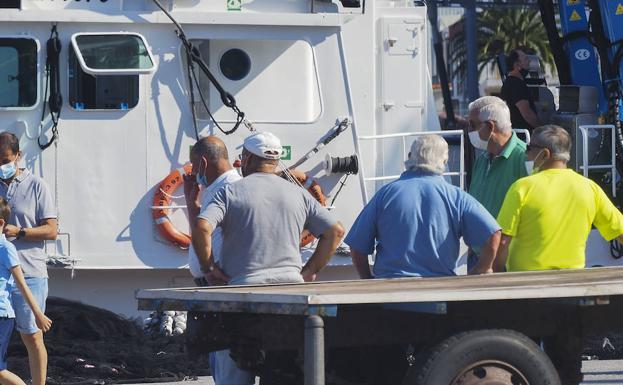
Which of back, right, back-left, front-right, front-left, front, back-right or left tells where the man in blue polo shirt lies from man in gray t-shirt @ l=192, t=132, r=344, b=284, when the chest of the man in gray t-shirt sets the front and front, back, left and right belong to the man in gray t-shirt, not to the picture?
right

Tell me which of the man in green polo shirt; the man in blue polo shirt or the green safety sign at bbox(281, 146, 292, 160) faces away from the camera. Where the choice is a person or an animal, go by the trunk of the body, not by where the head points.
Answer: the man in blue polo shirt

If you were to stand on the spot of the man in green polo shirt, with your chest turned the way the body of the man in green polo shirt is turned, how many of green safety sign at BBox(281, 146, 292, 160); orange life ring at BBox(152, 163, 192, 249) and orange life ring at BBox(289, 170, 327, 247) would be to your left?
0

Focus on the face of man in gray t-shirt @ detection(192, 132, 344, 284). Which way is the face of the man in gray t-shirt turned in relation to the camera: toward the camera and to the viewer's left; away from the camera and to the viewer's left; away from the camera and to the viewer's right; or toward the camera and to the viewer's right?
away from the camera and to the viewer's left

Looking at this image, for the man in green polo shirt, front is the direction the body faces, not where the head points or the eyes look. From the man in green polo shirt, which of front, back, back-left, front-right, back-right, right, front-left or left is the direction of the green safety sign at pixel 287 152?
right

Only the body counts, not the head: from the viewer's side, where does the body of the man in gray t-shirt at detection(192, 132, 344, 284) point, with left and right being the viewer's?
facing away from the viewer

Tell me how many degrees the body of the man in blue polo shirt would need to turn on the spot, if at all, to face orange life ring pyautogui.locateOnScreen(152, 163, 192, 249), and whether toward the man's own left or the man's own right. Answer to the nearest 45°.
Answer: approximately 45° to the man's own left

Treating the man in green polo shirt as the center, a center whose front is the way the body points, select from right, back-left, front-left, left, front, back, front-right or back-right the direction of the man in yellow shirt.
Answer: left

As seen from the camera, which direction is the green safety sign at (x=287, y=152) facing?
toward the camera

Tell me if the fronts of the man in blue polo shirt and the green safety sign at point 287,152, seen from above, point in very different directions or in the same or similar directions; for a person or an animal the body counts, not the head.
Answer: very different directions

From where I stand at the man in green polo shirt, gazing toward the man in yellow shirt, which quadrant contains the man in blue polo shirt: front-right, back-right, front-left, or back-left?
front-right

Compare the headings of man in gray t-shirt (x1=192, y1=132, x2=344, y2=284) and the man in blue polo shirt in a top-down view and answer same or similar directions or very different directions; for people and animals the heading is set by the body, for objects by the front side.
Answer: same or similar directions

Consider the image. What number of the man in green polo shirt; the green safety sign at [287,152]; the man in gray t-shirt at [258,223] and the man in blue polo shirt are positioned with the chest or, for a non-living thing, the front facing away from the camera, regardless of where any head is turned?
2

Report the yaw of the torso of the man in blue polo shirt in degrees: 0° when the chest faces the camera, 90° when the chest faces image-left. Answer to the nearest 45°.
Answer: approximately 180°

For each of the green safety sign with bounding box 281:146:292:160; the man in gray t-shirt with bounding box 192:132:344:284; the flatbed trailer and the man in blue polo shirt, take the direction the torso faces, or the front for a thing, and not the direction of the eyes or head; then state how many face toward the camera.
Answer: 1

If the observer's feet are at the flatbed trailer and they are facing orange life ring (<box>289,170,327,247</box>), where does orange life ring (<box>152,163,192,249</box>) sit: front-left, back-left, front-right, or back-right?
front-left
